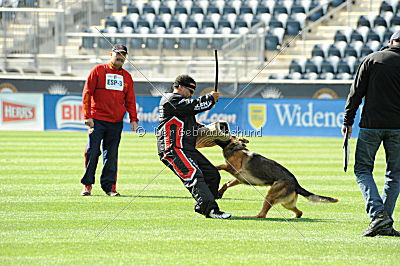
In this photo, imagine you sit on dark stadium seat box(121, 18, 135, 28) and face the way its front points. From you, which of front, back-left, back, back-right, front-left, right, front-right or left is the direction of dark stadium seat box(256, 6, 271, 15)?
left

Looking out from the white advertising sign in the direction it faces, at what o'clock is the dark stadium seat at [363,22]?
The dark stadium seat is roughly at 9 o'clock from the white advertising sign.

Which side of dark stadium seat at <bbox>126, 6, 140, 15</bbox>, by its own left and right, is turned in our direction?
front

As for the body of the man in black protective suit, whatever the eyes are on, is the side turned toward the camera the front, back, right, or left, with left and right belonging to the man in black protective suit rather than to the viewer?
right

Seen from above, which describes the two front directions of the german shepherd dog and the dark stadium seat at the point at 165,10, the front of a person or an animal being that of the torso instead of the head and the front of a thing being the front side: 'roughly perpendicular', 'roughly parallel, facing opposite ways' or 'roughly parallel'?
roughly perpendicular

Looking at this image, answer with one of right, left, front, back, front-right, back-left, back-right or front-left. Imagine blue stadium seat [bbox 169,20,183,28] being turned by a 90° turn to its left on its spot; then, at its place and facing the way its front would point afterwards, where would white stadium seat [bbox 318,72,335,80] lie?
front-right

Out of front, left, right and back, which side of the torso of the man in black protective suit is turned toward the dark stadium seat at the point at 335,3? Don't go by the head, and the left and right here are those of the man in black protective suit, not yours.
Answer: left

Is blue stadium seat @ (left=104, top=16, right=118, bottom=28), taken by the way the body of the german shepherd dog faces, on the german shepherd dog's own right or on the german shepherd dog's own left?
on the german shepherd dog's own right

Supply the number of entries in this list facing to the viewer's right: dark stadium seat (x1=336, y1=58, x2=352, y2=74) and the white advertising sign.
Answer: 0

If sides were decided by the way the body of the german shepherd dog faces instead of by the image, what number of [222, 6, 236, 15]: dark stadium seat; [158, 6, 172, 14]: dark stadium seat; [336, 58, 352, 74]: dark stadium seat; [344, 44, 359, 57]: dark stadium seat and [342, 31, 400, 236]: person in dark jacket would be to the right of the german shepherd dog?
4

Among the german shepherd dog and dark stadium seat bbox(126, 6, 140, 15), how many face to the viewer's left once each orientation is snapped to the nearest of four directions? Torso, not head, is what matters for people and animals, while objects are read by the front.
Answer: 1

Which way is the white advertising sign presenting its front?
toward the camera

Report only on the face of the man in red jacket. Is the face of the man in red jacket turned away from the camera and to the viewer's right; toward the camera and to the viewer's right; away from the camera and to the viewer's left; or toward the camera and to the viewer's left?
toward the camera and to the viewer's right

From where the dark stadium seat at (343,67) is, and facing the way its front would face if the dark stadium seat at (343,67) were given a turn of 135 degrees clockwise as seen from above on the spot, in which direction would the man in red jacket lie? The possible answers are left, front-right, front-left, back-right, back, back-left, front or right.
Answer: back-left

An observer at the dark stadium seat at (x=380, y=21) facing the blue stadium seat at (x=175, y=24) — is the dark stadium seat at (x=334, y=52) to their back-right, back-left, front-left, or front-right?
front-left

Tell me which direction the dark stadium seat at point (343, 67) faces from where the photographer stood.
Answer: facing the viewer

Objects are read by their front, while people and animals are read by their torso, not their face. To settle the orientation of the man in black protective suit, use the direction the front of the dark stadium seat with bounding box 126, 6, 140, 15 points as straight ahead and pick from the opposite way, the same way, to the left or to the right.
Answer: to the left
